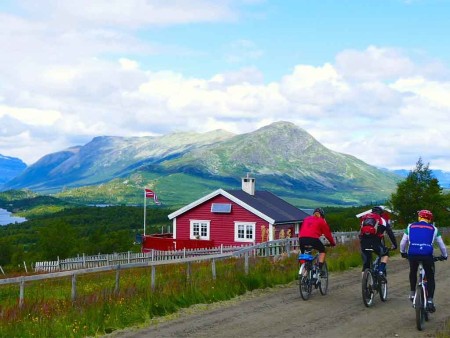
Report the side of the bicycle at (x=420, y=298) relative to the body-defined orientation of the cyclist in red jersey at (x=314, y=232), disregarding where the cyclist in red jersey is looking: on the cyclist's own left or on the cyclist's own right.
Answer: on the cyclist's own right

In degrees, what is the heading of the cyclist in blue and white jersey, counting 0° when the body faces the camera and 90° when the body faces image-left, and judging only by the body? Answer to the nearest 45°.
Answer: approximately 180°

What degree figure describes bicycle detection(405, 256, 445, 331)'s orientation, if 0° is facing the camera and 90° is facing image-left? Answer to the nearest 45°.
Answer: approximately 180°

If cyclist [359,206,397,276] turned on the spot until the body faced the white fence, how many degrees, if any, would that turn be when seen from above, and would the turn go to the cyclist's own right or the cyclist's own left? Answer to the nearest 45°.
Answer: approximately 90° to the cyclist's own left

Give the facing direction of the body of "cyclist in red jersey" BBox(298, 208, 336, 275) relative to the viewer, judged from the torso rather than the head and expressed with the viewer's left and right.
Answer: facing away from the viewer and to the right of the viewer

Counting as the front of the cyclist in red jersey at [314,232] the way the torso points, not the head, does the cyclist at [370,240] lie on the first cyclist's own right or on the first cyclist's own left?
on the first cyclist's own right

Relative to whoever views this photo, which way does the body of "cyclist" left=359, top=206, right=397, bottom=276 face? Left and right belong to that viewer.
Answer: facing away from the viewer and to the right of the viewer

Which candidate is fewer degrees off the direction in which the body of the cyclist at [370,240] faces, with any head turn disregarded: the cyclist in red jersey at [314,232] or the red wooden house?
the red wooden house

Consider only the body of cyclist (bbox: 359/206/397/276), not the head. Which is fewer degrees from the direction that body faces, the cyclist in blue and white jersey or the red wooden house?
the red wooden house

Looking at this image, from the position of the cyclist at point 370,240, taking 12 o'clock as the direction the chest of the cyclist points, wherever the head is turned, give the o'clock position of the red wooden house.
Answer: The red wooden house is roughly at 10 o'clock from the cyclist.
